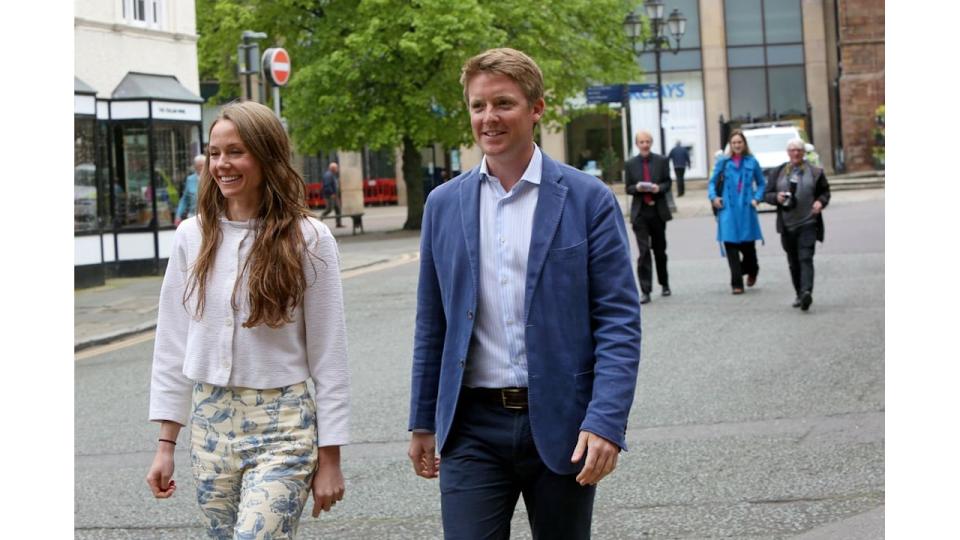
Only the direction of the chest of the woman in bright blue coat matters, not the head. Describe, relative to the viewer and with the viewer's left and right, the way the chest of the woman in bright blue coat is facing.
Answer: facing the viewer

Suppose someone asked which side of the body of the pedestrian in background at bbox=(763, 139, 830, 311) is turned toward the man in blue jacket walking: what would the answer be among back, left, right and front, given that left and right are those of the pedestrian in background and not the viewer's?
front

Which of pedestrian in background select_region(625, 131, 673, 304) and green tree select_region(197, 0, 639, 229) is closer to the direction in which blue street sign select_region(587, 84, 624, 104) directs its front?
the pedestrian in background

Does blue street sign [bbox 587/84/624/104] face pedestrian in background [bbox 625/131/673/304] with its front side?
yes

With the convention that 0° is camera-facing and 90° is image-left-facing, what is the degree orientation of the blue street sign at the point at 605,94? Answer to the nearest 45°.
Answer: approximately 0°

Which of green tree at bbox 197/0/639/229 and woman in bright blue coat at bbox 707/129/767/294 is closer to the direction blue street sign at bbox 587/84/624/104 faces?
the woman in bright blue coat

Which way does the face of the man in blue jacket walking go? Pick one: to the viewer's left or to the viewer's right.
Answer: to the viewer's left

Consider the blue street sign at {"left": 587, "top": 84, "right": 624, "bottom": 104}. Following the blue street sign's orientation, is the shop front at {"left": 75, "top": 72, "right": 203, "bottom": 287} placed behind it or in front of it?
in front

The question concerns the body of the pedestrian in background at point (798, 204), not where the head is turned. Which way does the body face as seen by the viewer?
toward the camera

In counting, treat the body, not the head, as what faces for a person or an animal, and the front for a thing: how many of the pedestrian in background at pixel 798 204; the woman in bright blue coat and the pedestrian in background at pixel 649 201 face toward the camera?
3

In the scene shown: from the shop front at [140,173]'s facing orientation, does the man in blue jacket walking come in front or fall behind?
in front

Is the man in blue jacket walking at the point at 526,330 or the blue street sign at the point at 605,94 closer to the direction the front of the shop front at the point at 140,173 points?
the man in blue jacket walking

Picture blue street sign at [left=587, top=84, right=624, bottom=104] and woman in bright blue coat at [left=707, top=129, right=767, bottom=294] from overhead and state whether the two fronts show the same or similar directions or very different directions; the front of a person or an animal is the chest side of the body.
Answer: same or similar directions

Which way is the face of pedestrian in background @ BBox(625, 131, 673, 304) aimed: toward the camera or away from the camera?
toward the camera

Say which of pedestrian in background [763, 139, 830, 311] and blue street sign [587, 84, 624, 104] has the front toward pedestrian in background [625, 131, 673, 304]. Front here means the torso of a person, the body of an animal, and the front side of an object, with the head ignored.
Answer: the blue street sign

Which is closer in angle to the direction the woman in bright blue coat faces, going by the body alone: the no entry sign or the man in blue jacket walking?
the man in blue jacket walking

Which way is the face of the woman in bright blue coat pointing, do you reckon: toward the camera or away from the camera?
toward the camera
